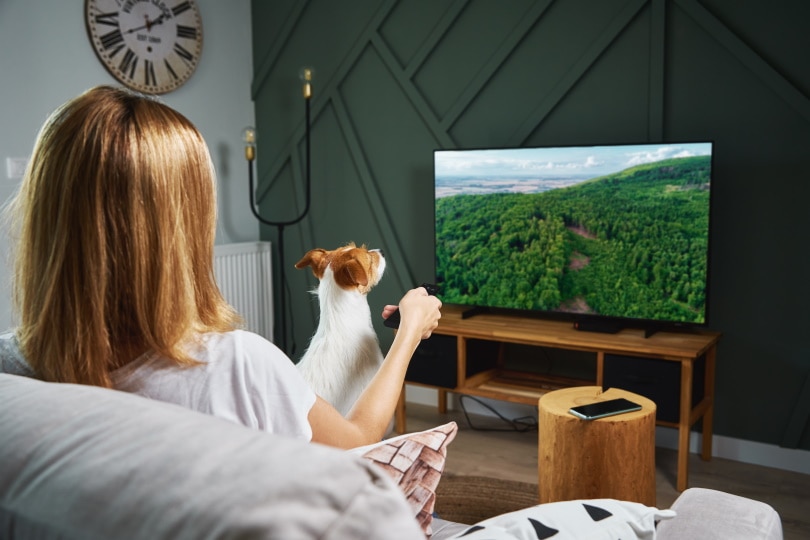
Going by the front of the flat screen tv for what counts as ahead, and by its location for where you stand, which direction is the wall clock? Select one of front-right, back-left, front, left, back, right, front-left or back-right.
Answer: front-right

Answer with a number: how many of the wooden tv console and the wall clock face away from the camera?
0

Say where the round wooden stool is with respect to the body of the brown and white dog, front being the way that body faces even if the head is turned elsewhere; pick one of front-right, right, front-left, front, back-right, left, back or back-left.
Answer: front-right

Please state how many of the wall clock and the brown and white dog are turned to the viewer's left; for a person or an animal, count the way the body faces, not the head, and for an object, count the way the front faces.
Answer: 0

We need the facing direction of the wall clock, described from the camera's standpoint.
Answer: facing the viewer and to the right of the viewer

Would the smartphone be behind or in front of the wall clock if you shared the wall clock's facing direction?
in front

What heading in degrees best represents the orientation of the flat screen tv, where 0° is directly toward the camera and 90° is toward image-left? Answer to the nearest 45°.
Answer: approximately 45°

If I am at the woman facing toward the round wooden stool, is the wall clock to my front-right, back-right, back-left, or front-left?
front-left

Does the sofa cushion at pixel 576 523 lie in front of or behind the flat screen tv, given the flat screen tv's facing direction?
in front

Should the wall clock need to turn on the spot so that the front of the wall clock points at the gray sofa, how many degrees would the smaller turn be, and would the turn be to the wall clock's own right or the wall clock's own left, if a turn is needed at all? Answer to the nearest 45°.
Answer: approximately 45° to the wall clock's own right

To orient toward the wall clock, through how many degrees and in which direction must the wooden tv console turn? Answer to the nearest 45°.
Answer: approximately 45° to its right

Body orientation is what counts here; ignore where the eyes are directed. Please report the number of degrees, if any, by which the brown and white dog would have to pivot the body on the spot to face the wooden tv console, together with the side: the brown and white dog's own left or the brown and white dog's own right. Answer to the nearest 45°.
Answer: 0° — it already faces it

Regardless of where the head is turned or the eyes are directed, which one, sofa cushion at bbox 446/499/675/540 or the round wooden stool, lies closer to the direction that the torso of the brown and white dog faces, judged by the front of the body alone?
the round wooden stool

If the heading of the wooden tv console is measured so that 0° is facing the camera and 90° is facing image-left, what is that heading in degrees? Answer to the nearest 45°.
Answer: approximately 45°
